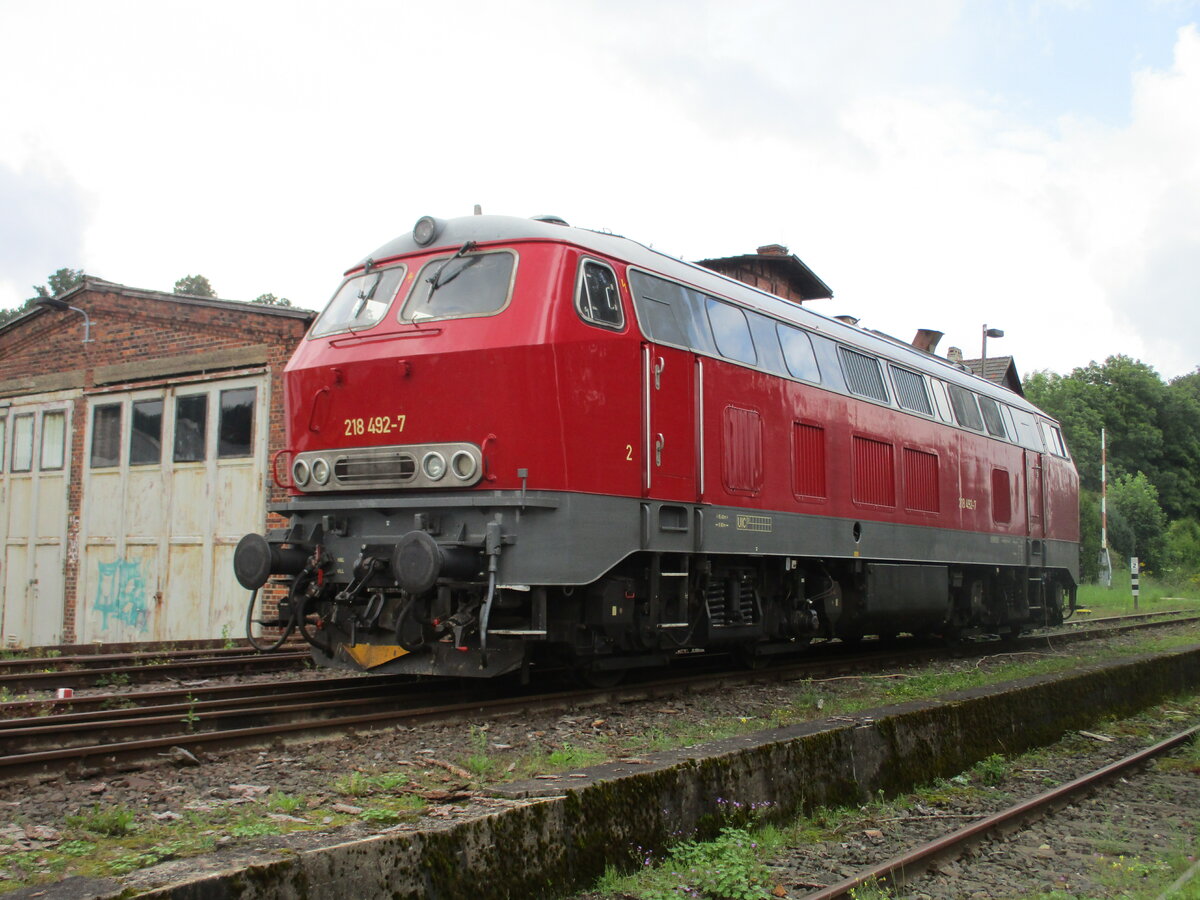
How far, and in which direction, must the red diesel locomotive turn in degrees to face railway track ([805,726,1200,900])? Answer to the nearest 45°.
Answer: approximately 90° to its left

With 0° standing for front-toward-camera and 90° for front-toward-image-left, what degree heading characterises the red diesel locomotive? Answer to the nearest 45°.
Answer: approximately 45°

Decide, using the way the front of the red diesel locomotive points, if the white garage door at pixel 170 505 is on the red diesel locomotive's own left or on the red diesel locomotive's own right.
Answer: on the red diesel locomotive's own right

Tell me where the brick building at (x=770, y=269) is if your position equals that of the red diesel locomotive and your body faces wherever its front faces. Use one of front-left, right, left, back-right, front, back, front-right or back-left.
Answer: back-right

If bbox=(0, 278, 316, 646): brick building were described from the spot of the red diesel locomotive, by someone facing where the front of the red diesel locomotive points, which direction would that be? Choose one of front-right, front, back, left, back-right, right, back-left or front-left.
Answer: right

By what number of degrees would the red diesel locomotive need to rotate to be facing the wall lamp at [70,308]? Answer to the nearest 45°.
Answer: approximately 90° to its right
